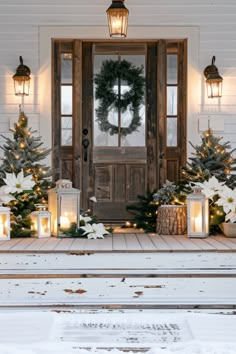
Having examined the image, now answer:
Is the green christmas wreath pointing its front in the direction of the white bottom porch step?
yes

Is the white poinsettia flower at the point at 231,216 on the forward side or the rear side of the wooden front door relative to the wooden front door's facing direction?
on the forward side

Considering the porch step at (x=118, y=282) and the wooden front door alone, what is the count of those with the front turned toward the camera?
2

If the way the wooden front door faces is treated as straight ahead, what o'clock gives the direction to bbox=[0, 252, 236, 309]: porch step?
The porch step is roughly at 12 o'clock from the wooden front door.

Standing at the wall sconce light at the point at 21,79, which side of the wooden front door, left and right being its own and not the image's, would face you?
right

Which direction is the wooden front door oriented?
toward the camera

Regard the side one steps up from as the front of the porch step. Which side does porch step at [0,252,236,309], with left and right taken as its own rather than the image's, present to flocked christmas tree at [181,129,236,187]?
back

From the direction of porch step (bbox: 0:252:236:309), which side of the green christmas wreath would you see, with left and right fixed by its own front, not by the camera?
front

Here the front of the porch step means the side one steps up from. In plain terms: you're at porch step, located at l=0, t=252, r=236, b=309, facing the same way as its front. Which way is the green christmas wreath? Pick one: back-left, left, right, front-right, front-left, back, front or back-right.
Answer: back

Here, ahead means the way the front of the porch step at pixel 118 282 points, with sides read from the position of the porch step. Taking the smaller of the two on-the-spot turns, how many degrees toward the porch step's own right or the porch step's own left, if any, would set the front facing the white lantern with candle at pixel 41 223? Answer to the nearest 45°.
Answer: approximately 180°

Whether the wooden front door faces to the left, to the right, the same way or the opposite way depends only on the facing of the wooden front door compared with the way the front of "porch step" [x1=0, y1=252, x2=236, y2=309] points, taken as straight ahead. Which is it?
the same way

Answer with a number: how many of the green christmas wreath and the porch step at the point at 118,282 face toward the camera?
2

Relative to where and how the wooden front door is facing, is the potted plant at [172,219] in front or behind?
in front

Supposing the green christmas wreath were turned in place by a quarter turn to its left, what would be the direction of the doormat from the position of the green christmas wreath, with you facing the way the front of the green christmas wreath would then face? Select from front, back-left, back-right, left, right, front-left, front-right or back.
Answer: right

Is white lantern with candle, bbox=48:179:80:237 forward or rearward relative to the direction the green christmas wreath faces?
forward

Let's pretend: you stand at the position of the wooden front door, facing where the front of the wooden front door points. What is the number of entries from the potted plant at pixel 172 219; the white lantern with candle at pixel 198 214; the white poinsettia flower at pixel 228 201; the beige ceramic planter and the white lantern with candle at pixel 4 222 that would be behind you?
0

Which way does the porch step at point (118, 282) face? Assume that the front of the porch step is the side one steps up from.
toward the camera
